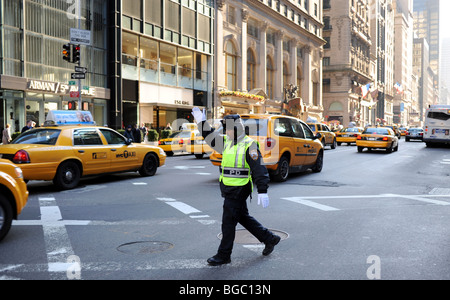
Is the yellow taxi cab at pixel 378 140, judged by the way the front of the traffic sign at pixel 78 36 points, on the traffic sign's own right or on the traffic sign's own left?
on the traffic sign's own left

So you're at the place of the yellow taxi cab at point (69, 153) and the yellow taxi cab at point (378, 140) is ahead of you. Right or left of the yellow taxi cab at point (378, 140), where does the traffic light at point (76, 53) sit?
left

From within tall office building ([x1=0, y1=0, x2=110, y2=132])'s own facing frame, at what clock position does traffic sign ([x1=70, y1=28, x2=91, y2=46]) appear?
The traffic sign is roughly at 1 o'clock from the tall office building.

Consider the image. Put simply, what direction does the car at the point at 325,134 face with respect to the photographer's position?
facing away from the viewer and to the right of the viewer

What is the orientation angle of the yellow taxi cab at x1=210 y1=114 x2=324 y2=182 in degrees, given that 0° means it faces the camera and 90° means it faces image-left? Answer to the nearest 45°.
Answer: approximately 225°

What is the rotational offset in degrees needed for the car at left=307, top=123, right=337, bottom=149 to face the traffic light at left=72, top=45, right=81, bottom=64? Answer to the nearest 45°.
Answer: approximately 180°

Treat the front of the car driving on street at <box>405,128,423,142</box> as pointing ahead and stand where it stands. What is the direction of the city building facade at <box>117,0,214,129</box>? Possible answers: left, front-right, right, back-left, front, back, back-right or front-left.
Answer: back-left

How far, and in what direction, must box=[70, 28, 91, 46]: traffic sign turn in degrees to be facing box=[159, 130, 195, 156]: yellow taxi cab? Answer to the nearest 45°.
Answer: approximately 135° to its left

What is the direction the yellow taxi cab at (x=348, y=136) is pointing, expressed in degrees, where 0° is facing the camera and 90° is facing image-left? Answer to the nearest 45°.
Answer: approximately 225°

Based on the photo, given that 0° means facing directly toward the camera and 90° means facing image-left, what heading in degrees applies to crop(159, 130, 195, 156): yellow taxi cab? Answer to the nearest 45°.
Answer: approximately 225°
